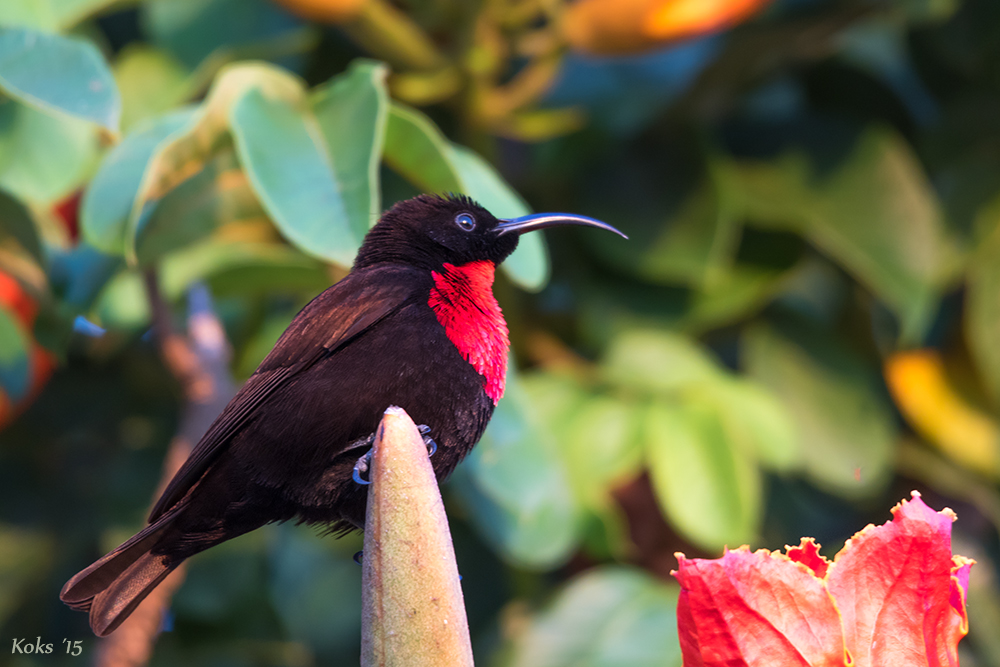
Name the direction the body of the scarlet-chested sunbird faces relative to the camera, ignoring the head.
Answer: to the viewer's right

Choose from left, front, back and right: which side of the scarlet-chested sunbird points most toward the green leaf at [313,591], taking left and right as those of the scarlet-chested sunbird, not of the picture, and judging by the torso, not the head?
left

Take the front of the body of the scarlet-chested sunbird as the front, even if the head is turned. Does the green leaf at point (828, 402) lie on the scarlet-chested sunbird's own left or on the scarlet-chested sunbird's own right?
on the scarlet-chested sunbird's own left
